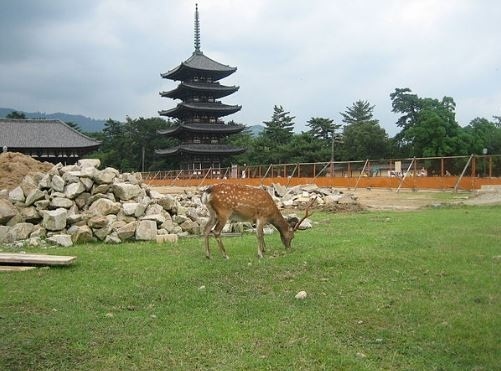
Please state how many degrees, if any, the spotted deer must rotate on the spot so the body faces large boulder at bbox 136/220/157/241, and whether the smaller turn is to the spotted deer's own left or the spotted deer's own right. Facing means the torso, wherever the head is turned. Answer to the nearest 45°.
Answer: approximately 135° to the spotted deer's own left

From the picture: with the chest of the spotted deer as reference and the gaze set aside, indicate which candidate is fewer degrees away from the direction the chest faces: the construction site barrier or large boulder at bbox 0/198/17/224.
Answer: the construction site barrier

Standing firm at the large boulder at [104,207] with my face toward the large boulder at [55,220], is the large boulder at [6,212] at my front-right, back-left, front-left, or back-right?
front-right

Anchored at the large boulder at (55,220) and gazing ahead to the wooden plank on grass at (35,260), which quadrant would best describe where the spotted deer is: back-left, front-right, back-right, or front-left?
front-left

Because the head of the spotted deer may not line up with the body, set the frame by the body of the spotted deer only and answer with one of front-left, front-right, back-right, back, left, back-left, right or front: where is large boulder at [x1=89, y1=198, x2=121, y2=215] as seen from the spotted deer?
back-left

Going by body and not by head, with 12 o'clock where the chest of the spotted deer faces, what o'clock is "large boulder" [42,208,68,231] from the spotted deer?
The large boulder is roughly at 7 o'clock from the spotted deer.

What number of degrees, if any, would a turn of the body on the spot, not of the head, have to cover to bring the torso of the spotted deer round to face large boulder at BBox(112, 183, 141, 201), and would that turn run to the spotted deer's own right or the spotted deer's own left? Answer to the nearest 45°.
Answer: approximately 135° to the spotted deer's own left

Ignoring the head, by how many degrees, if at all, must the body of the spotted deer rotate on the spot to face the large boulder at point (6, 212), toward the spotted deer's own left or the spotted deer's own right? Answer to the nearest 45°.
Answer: approximately 135° to the spotted deer's own left

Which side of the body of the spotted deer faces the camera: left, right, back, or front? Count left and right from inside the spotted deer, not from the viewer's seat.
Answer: right

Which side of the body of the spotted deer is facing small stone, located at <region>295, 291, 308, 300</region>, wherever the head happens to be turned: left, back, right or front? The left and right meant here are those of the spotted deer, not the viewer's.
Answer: right
